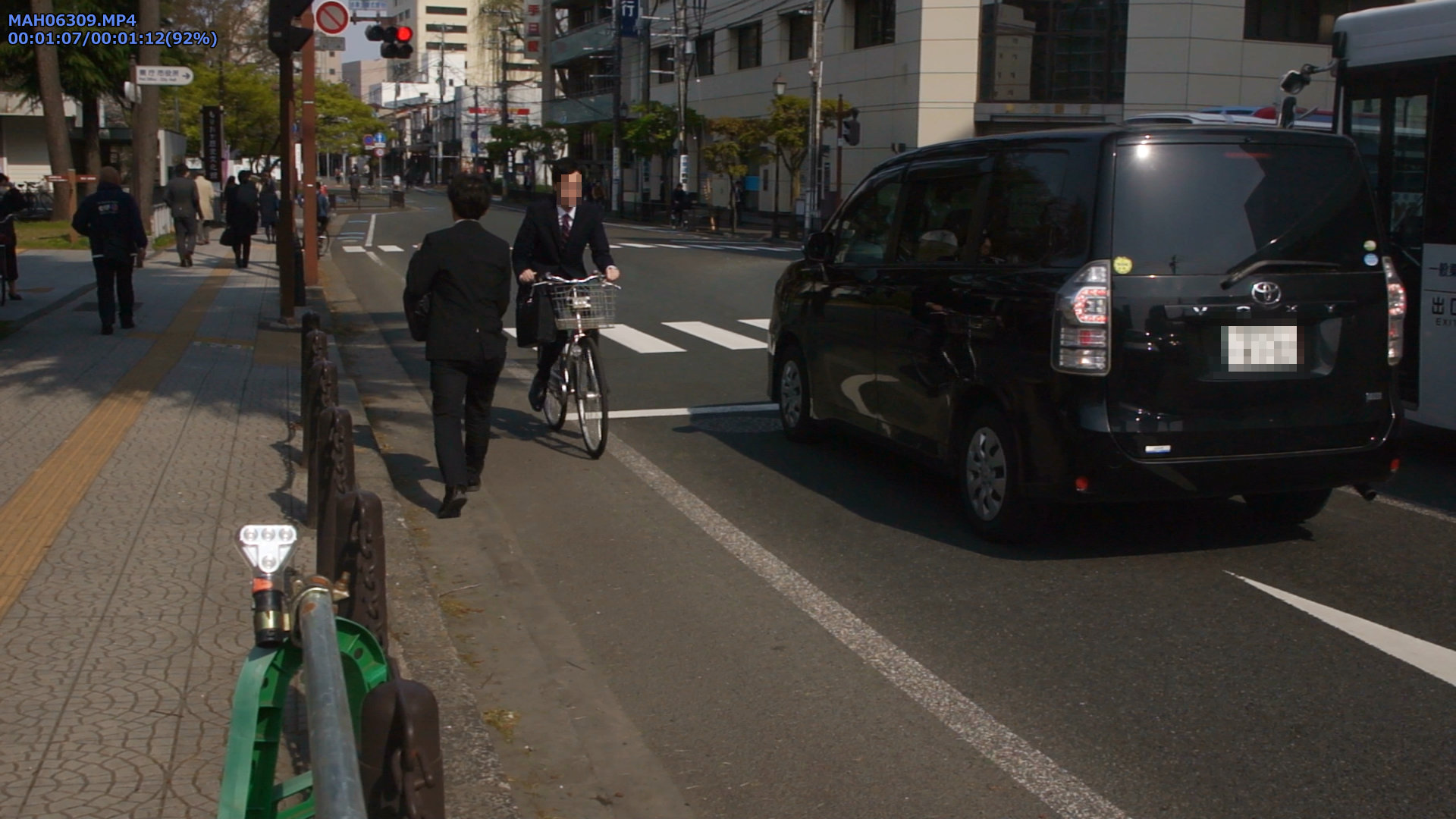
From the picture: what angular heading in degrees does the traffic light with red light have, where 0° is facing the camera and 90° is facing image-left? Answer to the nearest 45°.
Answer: approximately 0°

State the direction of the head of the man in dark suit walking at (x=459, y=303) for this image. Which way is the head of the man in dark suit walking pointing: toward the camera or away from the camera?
away from the camera

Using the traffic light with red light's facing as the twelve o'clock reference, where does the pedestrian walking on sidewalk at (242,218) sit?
The pedestrian walking on sidewalk is roughly at 5 o'clock from the traffic light with red light.

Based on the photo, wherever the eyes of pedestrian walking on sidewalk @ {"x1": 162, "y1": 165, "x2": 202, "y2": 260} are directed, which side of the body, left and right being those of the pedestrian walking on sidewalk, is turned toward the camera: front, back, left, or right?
back

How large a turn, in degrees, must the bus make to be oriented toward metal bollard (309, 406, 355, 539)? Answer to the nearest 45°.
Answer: approximately 90° to its left

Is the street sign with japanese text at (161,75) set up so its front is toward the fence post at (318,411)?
yes

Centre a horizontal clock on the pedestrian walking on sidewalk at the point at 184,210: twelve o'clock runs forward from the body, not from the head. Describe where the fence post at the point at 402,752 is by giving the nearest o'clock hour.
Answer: The fence post is roughly at 6 o'clock from the pedestrian walking on sidewalk.

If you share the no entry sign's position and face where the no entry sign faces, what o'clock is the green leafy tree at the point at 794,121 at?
The green leafy tree is roughly at 7 o'clock from the no entry sign.

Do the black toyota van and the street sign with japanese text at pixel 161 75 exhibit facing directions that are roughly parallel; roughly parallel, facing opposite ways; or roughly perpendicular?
roughly parallel, facing opposite ways

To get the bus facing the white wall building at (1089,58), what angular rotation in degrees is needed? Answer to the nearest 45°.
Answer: approximately 45° to its right

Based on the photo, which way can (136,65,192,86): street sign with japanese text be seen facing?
toward the camera

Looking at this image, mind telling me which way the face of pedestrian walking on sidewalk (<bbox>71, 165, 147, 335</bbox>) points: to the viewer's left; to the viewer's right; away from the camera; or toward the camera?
away from the camera

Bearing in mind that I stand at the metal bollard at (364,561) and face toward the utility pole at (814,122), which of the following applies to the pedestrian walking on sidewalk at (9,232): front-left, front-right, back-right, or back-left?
front-left

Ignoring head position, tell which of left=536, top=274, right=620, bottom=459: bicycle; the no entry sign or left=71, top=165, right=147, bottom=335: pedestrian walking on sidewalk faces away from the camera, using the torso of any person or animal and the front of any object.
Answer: the pedestrian walking on sidewalk

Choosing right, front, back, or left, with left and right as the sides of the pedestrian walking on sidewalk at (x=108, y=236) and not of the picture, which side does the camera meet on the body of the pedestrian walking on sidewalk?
back

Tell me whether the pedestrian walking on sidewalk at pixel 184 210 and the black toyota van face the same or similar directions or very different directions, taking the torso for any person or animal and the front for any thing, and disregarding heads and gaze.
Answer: same or similar directions

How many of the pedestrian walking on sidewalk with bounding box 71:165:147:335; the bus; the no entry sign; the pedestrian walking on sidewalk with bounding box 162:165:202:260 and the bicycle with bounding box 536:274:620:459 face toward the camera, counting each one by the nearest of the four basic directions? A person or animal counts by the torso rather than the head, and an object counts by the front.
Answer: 2

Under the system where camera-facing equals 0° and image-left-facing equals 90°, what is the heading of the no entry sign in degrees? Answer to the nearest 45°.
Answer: approximately 0°

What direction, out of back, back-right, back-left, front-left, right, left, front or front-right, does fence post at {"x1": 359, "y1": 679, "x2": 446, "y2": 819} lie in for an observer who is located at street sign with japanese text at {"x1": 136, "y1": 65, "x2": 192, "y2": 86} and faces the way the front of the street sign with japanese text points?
front
